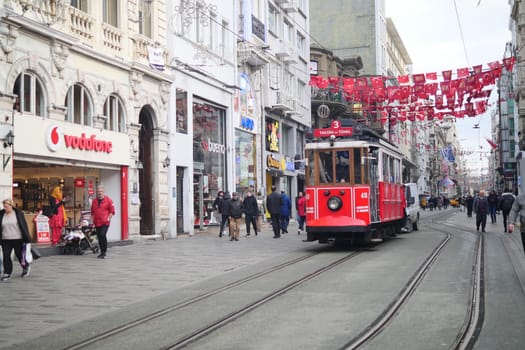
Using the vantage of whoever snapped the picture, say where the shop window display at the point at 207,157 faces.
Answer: facing the viewer and to the right of the viewer

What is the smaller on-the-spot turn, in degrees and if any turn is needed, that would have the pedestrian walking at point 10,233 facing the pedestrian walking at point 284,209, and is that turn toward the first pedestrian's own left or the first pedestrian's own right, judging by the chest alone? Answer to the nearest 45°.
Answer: approximately 180°

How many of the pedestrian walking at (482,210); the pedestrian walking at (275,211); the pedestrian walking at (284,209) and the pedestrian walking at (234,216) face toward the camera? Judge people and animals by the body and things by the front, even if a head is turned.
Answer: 2

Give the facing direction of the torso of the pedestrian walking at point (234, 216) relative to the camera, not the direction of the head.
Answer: toward the camera

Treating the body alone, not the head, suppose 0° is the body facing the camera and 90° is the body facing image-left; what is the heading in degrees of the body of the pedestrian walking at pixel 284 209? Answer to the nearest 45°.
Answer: approximately 180°

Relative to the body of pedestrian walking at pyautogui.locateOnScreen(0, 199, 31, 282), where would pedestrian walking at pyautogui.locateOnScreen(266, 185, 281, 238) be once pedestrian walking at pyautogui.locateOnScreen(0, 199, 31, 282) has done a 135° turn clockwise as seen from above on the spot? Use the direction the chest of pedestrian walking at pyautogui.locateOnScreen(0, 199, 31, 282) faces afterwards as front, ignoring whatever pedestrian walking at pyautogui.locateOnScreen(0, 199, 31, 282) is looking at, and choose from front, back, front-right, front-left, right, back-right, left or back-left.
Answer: front-right
